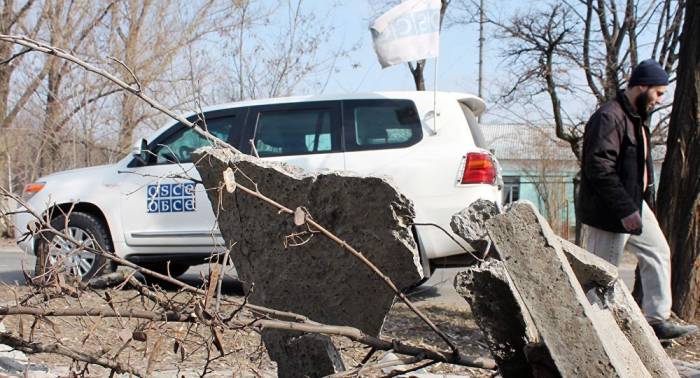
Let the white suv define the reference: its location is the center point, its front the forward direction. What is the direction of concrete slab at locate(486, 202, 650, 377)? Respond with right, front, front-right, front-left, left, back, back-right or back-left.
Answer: left

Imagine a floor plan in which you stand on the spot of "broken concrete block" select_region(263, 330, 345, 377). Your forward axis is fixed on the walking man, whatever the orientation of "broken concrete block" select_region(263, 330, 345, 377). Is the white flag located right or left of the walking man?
left

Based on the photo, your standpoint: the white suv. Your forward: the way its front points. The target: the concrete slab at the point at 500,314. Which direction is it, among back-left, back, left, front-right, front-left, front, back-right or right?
left

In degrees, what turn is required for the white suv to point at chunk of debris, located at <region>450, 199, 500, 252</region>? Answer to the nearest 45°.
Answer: approximately 90° to its left

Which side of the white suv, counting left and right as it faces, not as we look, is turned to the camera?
left
